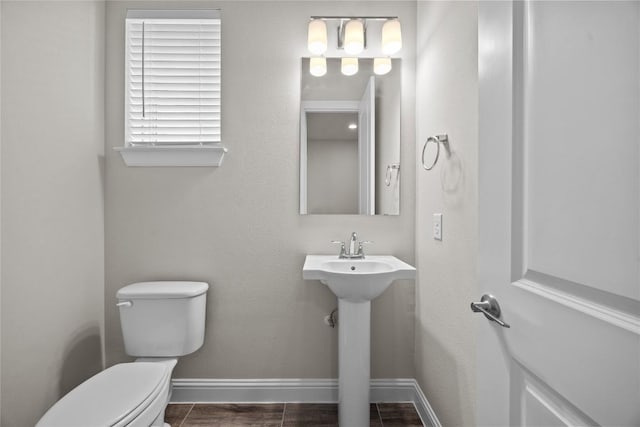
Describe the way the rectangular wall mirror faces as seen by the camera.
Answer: facing the viewer

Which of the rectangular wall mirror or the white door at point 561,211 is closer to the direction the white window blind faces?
the white door

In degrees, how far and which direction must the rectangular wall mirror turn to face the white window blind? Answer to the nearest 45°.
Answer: approximately 90° to its right

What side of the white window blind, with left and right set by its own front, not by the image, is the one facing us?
front

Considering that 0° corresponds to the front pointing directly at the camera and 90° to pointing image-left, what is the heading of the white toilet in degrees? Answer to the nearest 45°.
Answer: approximately 45°

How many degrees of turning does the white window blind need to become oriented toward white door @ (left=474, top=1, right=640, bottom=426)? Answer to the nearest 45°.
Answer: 0° — it already faces it

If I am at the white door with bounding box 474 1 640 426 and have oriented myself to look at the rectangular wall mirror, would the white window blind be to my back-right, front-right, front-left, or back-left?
front-left

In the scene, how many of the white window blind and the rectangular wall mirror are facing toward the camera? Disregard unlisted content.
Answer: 2

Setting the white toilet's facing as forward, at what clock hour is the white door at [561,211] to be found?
The white door is roughly at 10 o'clock from the white toilet.

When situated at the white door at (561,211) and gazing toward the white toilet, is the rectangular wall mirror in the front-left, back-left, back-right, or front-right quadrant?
front-right
